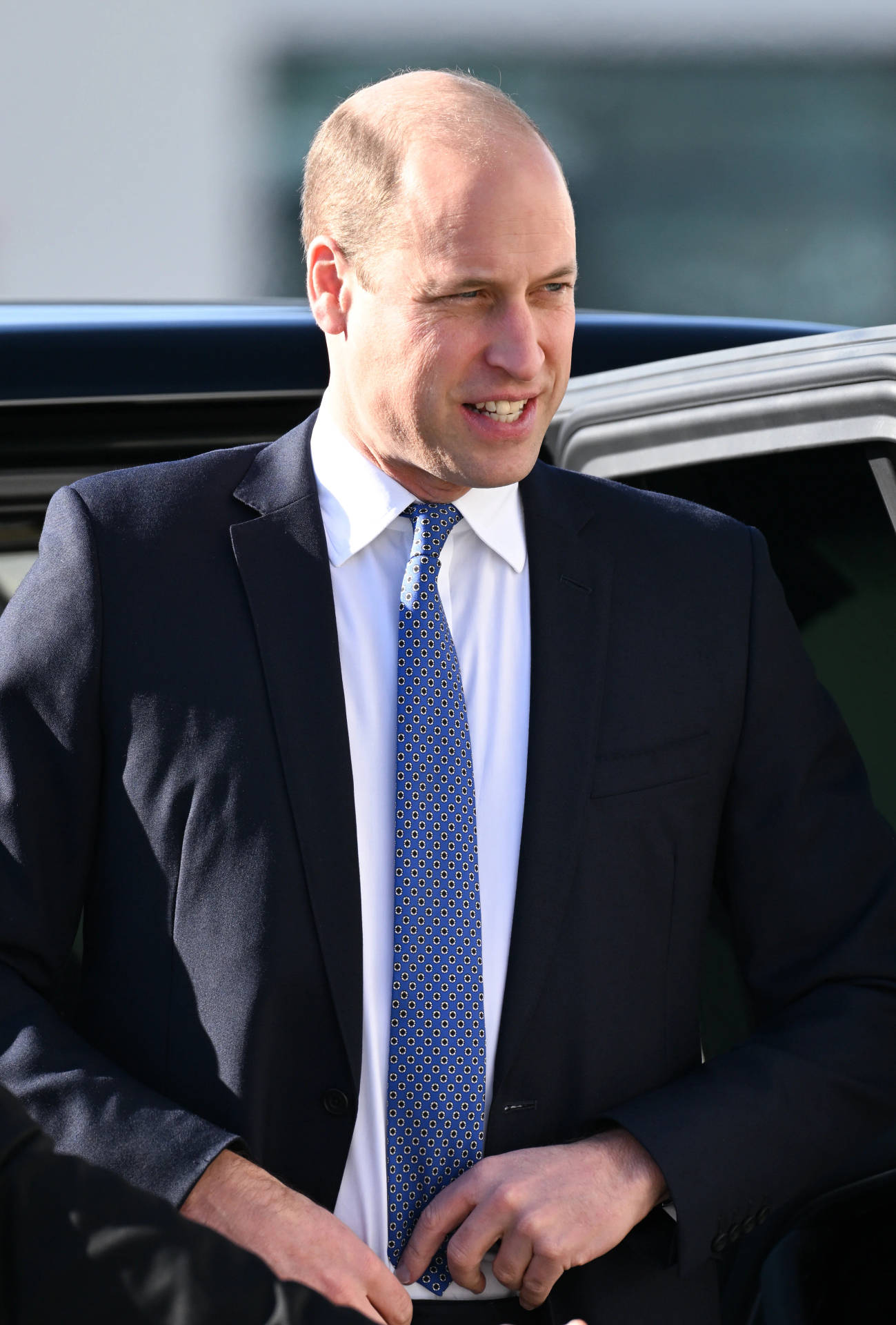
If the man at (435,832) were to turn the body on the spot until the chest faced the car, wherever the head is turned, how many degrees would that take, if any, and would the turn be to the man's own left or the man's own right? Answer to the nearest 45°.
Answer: approximately 135° to the man's own left

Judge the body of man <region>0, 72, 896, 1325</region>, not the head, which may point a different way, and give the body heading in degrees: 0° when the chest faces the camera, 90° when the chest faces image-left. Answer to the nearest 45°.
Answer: approximately 0°

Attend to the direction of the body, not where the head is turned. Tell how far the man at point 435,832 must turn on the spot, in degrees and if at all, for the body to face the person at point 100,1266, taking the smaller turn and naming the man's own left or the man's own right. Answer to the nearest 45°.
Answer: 0° — they already face them

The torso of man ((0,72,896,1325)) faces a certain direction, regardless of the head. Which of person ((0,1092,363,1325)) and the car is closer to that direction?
the person
